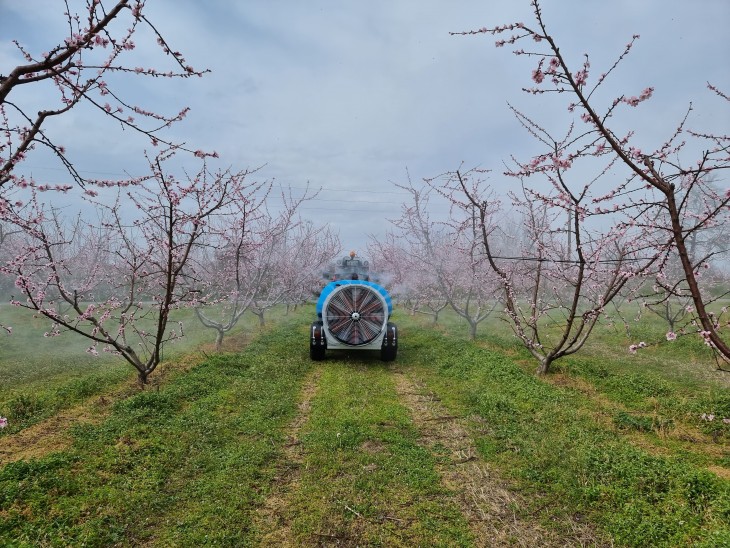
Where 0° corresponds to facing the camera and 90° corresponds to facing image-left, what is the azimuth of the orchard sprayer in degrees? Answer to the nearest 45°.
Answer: approximately 180°
